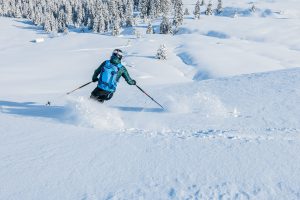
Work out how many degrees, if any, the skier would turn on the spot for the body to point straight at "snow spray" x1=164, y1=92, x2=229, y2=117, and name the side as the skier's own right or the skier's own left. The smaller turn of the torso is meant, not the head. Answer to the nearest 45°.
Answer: approximately 90° to the skier's own right

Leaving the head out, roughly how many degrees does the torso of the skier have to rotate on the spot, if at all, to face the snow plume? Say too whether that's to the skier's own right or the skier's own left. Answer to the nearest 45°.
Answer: approximately 180°

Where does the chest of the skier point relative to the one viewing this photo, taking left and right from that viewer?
facing away from the viewer
